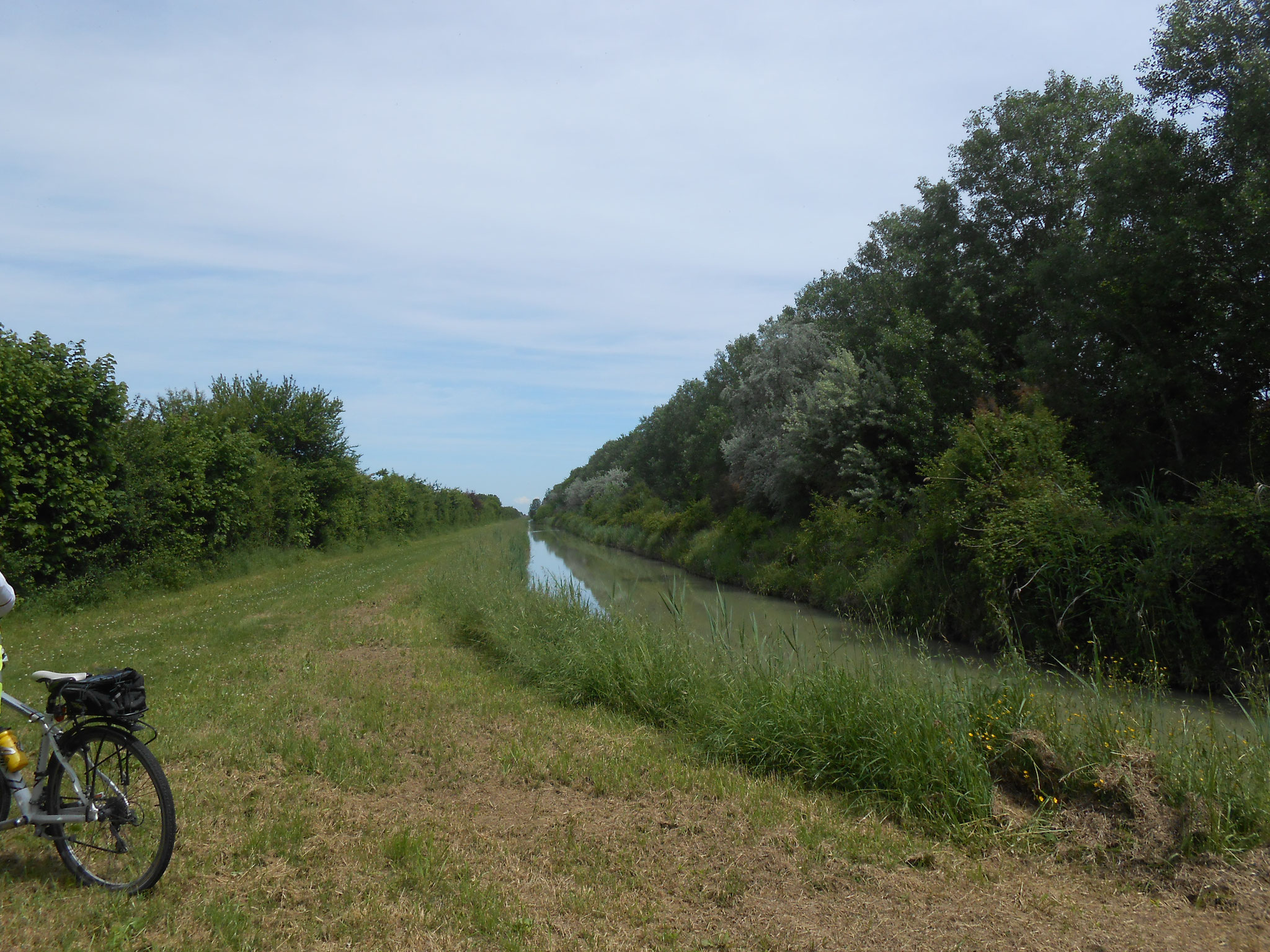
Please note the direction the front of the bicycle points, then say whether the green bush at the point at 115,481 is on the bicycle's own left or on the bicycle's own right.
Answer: on the bicycle's own right

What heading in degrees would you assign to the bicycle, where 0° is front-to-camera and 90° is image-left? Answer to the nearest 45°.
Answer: approximately 135°
